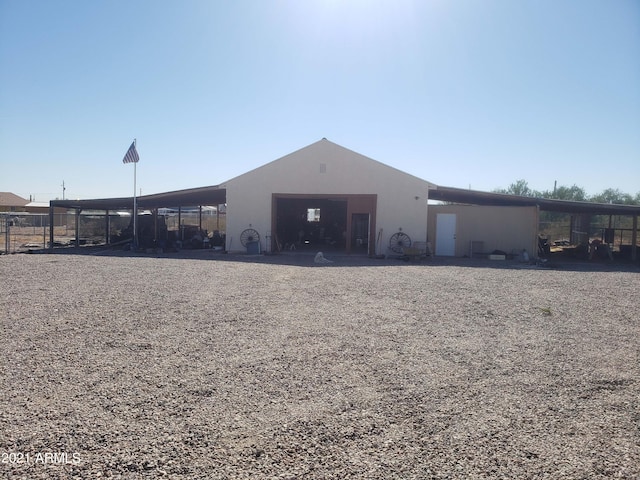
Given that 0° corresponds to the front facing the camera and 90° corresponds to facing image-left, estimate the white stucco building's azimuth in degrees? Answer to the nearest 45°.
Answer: approximately 0°

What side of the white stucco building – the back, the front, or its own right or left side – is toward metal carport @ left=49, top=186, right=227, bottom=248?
right

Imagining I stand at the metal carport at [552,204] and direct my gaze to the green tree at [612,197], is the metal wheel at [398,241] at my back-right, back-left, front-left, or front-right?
back-left

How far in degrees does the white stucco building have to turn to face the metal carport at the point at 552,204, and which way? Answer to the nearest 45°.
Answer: approximately 90° to its left

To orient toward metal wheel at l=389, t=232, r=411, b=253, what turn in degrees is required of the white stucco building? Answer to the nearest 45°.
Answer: approximately 90° to its left

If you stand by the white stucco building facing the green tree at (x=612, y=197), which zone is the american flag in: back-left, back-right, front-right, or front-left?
back-left

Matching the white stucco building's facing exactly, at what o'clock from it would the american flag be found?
The american flag is roughly at 3 o'clock from the white stucco building.

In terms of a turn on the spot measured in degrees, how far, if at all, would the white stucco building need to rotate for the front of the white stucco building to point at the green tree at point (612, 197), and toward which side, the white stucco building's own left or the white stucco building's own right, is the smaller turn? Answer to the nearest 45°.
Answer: approximately 135° to the white stucco building's own left

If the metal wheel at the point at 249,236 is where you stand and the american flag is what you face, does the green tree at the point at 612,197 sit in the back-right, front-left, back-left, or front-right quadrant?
back-right

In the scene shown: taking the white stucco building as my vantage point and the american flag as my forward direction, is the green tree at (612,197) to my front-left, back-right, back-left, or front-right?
back-right
